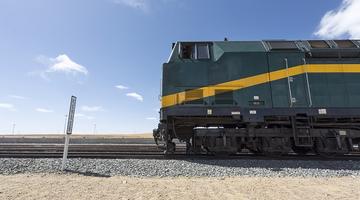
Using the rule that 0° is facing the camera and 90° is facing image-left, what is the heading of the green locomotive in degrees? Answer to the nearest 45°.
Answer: approximately 90°

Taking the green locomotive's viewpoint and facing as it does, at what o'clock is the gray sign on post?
The gray sign on post is roughly at 11 o'clock from the green locomotive.
